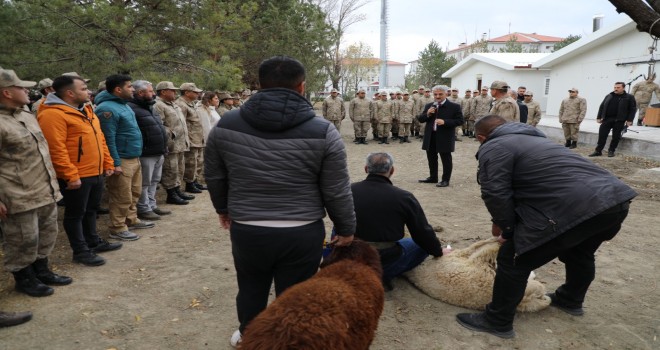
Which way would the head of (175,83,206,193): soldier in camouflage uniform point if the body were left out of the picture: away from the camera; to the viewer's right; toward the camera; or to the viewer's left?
to the viewer's right

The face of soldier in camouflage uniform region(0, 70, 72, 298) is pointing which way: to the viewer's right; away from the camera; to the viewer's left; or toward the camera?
to the viewer's right

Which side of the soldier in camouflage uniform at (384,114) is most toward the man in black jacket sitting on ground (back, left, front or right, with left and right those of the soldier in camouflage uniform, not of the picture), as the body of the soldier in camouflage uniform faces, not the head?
front

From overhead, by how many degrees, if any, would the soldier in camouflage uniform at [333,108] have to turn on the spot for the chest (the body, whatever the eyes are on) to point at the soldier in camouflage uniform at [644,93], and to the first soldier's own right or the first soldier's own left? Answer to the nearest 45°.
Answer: approximately 90° to the first soldier's own left

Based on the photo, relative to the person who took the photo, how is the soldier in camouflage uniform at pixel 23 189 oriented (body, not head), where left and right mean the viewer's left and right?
facing to the right of the viewer

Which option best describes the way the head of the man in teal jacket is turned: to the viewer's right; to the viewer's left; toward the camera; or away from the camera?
to the viewer's right

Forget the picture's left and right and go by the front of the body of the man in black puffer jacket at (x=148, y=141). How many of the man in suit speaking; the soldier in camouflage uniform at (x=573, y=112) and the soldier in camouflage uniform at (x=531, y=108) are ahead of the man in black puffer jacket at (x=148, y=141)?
3

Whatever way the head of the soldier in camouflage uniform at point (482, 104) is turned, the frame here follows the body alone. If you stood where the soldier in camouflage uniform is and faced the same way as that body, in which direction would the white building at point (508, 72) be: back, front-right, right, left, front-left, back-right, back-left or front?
back

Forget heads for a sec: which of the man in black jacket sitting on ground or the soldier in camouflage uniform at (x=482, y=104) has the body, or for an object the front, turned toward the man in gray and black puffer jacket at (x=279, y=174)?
the soldier in camouflage uniform

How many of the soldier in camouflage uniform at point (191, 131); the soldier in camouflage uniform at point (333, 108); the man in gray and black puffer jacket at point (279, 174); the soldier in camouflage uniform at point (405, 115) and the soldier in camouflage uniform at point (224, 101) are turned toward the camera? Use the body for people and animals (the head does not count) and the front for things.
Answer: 2

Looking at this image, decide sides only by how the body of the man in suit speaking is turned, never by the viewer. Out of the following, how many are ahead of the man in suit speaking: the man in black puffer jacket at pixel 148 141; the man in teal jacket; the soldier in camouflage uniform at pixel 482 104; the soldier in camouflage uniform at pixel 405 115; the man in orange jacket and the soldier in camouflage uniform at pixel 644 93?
3

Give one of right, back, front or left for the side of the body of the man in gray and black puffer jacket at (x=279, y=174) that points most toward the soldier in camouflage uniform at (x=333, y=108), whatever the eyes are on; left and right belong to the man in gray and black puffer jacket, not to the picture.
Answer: front

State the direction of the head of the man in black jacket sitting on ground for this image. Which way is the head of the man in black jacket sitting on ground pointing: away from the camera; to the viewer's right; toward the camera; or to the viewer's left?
away from the camera

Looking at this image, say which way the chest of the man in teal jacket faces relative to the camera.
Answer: to the viewer's right

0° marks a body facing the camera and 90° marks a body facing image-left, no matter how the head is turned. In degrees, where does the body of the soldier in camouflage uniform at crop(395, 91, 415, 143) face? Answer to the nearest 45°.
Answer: approximately 0°

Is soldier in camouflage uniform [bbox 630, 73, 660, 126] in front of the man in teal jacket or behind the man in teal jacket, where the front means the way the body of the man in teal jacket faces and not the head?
in front

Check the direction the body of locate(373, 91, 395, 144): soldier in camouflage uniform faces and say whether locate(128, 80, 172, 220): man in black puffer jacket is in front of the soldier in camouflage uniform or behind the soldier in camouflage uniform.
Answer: in front
